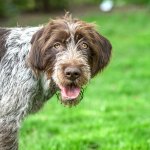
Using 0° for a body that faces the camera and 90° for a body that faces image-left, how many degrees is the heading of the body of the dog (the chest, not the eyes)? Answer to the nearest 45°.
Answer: approximately 270°
